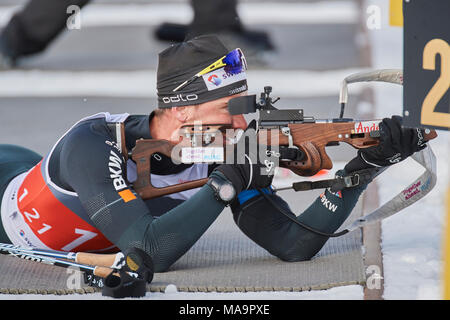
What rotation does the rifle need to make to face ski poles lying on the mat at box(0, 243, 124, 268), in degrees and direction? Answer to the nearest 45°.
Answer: approximately 180°

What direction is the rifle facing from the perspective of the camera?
to the viewer's right

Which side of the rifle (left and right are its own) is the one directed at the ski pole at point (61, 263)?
back
